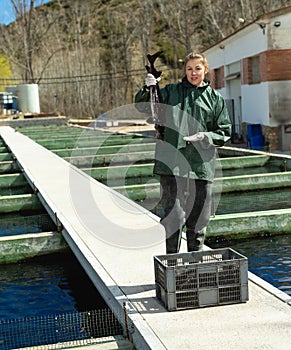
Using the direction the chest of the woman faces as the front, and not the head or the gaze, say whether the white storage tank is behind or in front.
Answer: behind

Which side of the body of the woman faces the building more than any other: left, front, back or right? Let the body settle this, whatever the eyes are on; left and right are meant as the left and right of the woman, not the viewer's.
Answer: back

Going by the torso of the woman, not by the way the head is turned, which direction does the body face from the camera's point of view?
toward the camera
